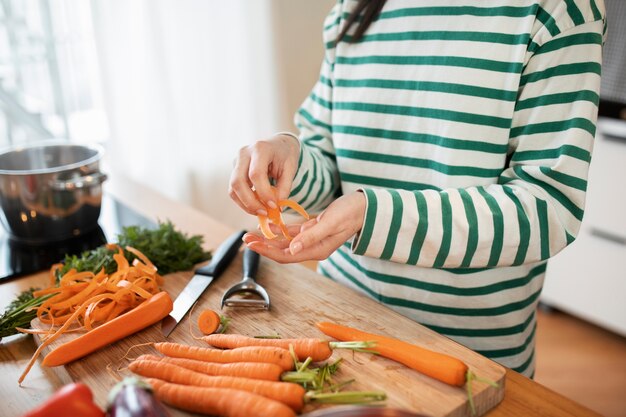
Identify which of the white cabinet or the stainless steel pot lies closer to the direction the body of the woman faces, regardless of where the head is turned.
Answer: the stainless steel pot

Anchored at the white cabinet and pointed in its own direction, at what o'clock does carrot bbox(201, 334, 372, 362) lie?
The carrot is roughly at 11 o'clock from the white cabinet.

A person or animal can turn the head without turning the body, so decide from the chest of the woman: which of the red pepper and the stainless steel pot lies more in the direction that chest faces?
the red pepper

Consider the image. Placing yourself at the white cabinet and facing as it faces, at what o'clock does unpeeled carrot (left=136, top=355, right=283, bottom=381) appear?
The unpeeled carrot is roughly at 11 o'clock from the white cabinet.

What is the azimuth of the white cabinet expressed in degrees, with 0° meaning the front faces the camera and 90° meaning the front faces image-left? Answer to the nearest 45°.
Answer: approximately 45°
